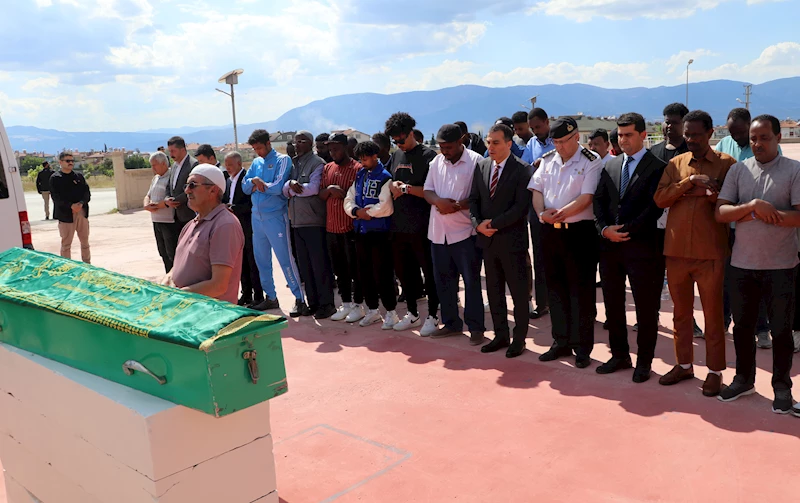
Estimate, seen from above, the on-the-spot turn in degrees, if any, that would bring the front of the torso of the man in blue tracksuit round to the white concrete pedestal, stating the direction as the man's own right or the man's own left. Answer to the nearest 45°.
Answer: approximately 45° to the man's own left

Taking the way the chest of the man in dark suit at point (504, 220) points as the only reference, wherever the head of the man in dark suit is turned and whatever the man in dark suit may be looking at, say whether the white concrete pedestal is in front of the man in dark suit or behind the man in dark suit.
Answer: in front

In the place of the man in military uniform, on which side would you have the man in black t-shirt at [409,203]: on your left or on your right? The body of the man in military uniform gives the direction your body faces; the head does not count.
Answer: on your right

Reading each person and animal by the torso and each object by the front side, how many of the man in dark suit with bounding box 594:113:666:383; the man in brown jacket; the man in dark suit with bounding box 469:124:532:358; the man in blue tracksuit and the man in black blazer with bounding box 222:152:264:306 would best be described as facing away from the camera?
0

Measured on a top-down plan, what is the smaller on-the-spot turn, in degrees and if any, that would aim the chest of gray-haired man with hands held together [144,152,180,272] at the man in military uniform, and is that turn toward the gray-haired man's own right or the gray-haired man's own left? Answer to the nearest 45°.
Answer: approximately 90° to the gray-haired man's own left

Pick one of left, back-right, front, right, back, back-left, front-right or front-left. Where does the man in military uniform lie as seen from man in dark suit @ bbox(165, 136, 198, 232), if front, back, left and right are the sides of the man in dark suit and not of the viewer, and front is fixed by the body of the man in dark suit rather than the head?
left

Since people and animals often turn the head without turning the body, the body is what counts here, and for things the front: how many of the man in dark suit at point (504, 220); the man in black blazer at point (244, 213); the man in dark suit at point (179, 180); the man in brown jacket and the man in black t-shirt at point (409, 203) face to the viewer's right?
0

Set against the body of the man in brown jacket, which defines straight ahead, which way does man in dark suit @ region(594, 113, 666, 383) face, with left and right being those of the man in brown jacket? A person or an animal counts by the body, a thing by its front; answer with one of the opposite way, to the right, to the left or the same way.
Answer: the same way

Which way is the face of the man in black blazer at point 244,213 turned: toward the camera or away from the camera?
toward the camera

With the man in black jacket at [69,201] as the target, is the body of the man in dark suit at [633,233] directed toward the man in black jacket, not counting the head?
no

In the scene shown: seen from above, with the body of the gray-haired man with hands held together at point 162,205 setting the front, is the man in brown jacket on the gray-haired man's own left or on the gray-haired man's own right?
on the gray-haired man's own left

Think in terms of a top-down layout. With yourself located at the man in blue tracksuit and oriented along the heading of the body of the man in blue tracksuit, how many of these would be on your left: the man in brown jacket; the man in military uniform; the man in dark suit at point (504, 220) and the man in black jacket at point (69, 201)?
3

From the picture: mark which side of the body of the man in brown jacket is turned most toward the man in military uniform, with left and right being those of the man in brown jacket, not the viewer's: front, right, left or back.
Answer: right

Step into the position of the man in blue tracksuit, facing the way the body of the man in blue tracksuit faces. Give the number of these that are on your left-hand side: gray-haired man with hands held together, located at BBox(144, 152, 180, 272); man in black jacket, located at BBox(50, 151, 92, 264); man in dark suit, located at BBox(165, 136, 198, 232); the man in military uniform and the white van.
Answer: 1

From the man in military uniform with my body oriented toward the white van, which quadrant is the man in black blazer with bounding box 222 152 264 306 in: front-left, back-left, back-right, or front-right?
front-right

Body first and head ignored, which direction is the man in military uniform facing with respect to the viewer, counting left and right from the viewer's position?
facing the viewer and to the left of the viewer
